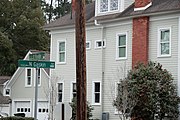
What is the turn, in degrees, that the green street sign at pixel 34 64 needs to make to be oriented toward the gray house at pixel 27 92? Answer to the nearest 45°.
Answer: approximately 180°

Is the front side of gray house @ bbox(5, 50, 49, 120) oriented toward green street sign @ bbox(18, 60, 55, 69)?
yes

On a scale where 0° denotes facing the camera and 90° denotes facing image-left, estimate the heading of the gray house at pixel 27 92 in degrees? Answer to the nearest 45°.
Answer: approximately 0°

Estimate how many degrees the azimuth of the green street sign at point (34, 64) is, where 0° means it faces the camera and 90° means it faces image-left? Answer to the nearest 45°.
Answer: approximately 0°

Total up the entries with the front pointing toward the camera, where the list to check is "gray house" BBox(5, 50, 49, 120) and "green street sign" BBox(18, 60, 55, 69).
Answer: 2
